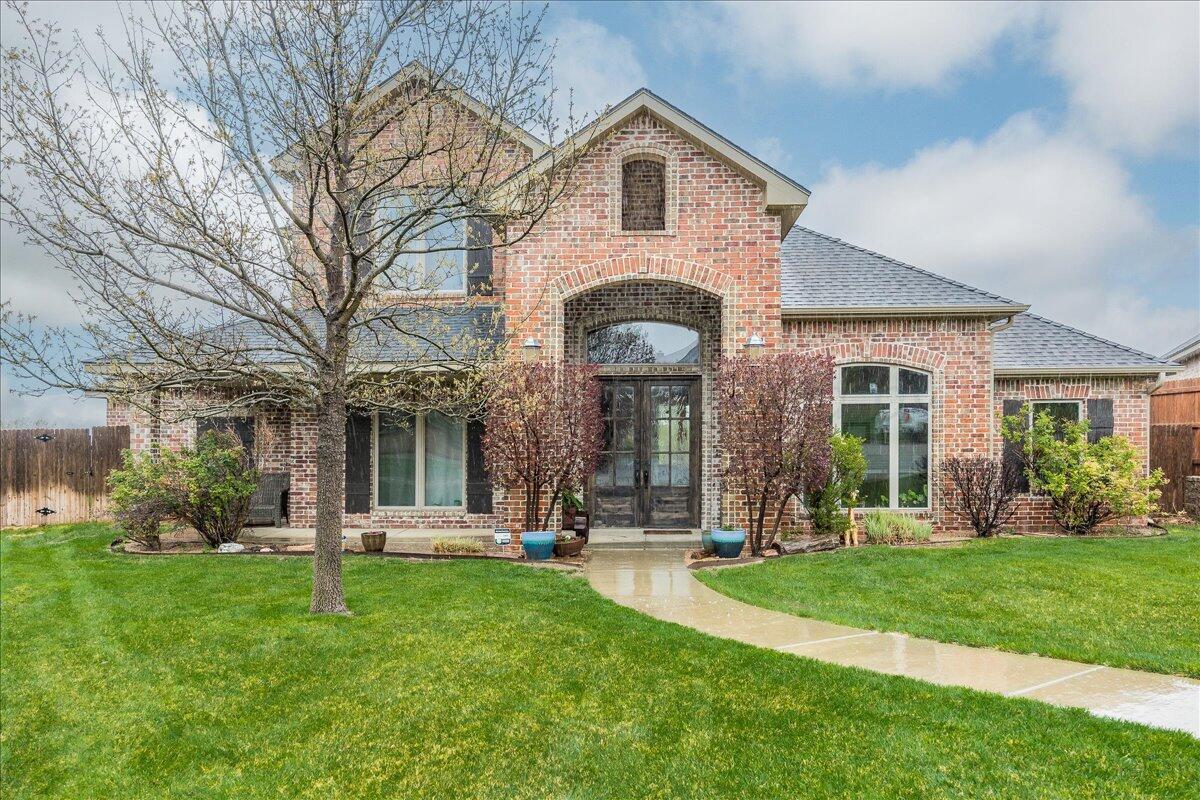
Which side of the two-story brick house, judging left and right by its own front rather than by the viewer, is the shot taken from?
front

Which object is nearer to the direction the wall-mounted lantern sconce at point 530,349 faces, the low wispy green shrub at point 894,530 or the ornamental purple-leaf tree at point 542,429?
the ornamental purple-leaf tree

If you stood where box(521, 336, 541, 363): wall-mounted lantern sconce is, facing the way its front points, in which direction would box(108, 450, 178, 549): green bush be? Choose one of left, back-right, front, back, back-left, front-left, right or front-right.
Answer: right

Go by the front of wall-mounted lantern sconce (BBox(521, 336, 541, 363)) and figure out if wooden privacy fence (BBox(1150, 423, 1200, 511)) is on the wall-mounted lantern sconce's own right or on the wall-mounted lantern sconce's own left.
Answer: on the wall-mounted lantern sconce's own left

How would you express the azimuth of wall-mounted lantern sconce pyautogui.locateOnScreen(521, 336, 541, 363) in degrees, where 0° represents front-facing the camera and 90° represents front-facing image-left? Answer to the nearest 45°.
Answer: approximately 0°

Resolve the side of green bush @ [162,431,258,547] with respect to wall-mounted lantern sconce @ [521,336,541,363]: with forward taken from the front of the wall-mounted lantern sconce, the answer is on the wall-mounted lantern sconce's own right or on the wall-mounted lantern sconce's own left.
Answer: on the wall-mounted lantern sconce's own right
